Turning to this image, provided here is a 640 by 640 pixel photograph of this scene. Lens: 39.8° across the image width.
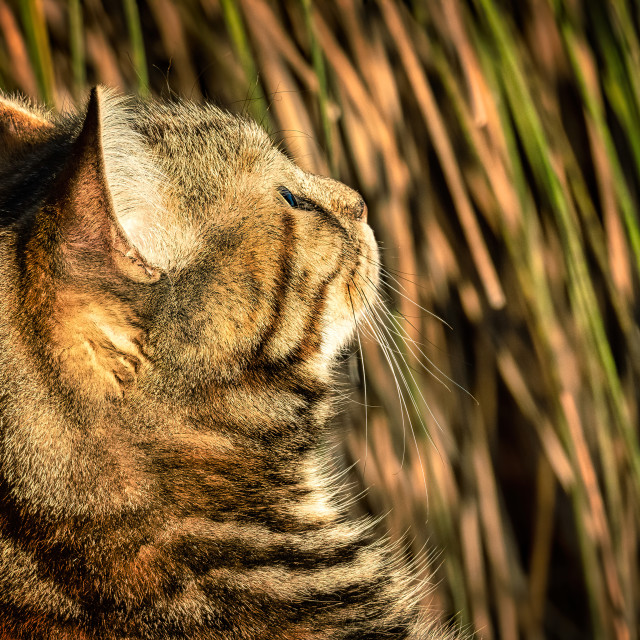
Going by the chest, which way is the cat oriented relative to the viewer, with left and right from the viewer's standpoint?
facing to the right of the viewer
